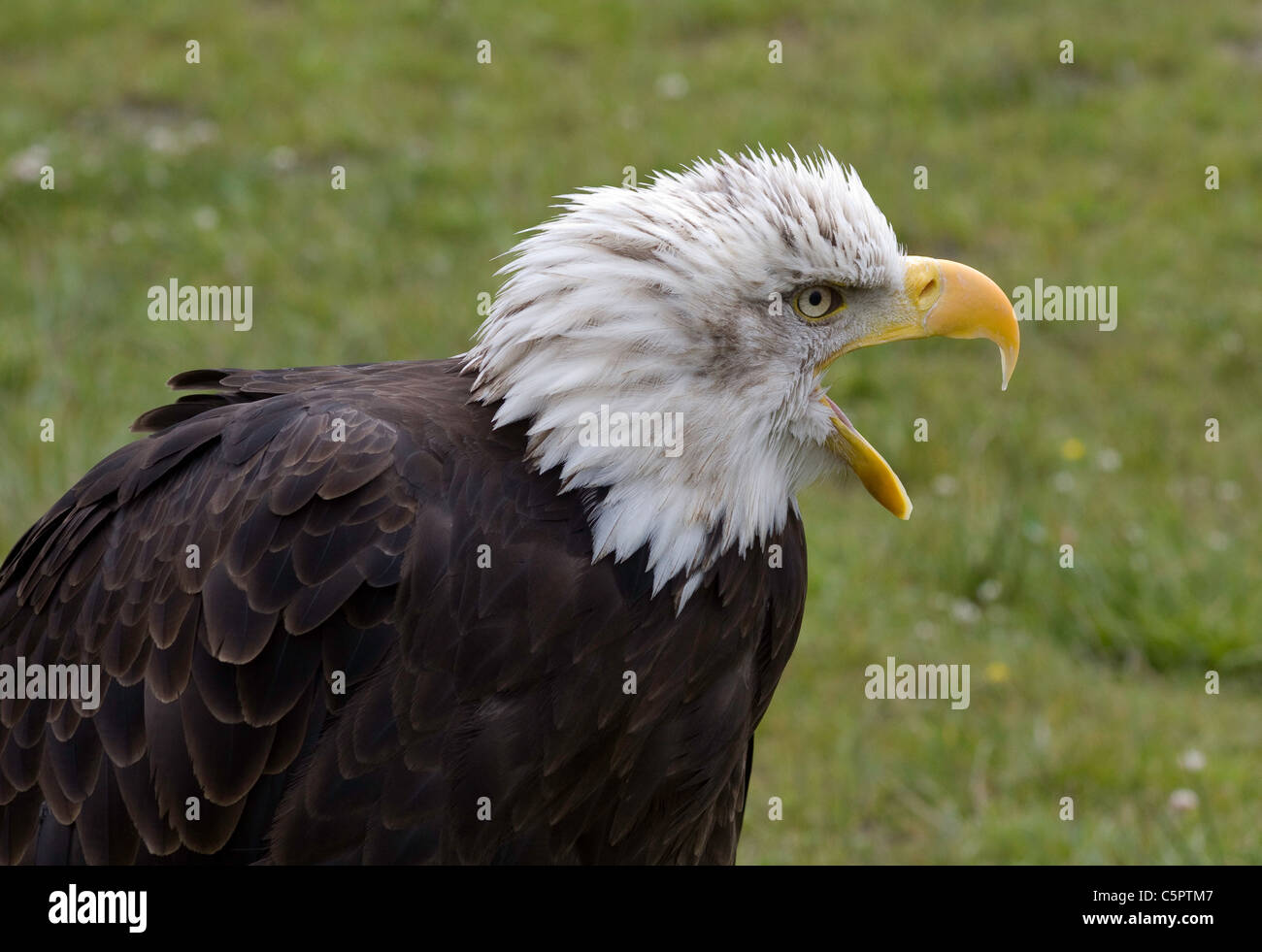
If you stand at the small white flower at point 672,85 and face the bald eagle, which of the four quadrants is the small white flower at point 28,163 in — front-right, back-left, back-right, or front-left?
front-right

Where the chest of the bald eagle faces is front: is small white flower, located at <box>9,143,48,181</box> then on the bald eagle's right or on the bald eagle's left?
on the bald eagle's left

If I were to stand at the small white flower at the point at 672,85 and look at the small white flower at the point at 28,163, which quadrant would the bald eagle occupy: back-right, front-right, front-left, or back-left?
front-left

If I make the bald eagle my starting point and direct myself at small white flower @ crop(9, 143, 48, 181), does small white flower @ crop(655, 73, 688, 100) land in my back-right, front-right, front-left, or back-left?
front-right

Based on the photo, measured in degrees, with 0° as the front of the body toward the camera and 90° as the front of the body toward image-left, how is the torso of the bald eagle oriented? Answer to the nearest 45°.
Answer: approximately 270°

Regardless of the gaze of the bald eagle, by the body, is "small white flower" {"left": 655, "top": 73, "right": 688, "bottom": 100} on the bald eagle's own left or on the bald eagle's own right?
on the bald eagle's own left
